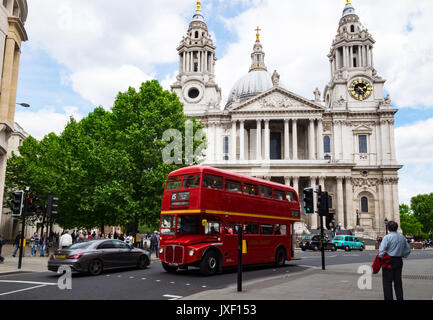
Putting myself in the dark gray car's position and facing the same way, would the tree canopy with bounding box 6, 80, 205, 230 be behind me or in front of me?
in front

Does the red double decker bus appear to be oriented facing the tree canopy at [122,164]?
no

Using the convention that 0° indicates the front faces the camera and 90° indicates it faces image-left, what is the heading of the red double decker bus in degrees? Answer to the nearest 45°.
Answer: approximately 45°

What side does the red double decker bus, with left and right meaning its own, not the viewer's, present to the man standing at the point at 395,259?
left

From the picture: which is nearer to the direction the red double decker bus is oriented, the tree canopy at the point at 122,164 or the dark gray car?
the dark gray car
